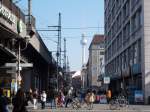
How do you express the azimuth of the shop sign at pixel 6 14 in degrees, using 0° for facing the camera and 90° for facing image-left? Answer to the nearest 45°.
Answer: approximately 315°

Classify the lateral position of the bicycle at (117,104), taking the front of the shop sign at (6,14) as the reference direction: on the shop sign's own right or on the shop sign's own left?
on the shop sign's own left
